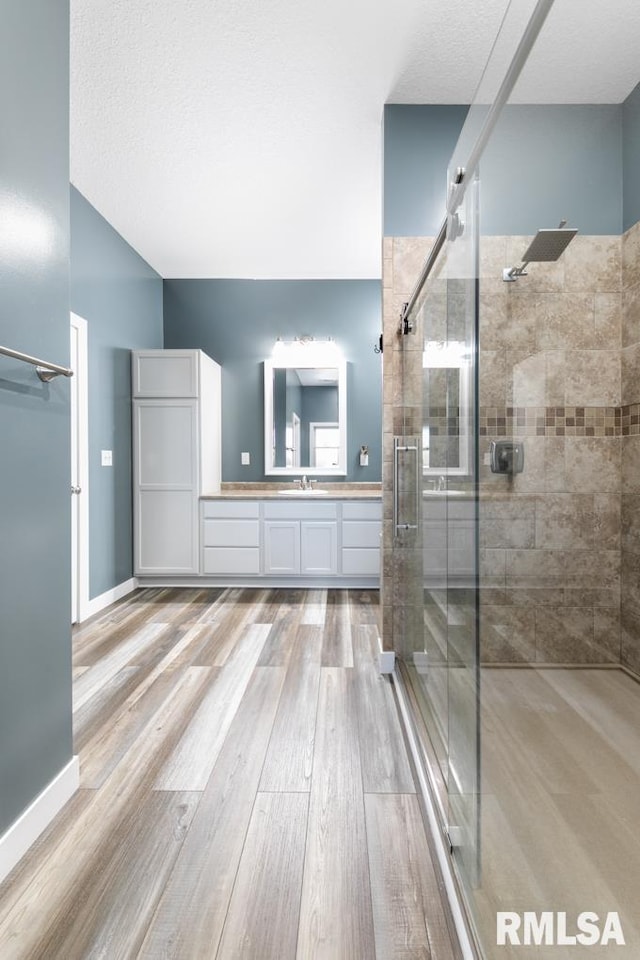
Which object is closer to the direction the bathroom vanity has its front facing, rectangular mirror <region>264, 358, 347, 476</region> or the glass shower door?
the glass shower door

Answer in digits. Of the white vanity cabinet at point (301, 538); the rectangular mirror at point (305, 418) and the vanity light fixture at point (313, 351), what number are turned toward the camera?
3

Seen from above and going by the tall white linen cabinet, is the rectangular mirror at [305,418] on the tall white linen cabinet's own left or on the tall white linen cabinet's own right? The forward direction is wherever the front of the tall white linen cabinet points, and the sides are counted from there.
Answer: on the tall white linen cabinet's own left

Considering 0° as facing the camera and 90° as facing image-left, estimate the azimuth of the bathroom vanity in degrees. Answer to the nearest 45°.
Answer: approximately 0°

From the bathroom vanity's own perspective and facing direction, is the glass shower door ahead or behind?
ahead
